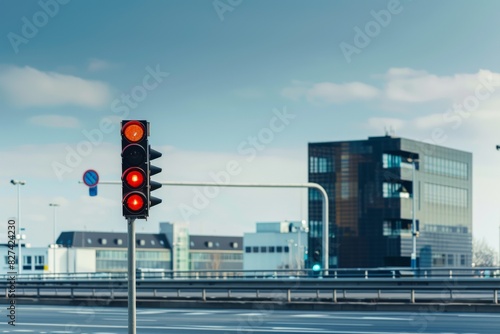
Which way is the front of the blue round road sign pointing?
toward the camera

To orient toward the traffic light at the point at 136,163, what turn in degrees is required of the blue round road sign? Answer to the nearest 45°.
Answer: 0° — it already faces it

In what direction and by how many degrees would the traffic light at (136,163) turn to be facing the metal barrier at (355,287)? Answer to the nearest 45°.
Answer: approximately 180°

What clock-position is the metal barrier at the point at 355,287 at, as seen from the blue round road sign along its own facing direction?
The metal barrier is roughly at 10 o'clock from the blue round road sign.

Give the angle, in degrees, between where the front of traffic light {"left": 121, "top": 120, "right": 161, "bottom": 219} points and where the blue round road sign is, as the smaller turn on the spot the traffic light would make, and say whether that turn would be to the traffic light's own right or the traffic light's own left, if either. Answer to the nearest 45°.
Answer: approximately 180°

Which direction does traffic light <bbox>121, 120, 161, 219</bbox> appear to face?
toward the camera

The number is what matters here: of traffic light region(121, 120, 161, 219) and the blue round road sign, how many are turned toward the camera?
2
